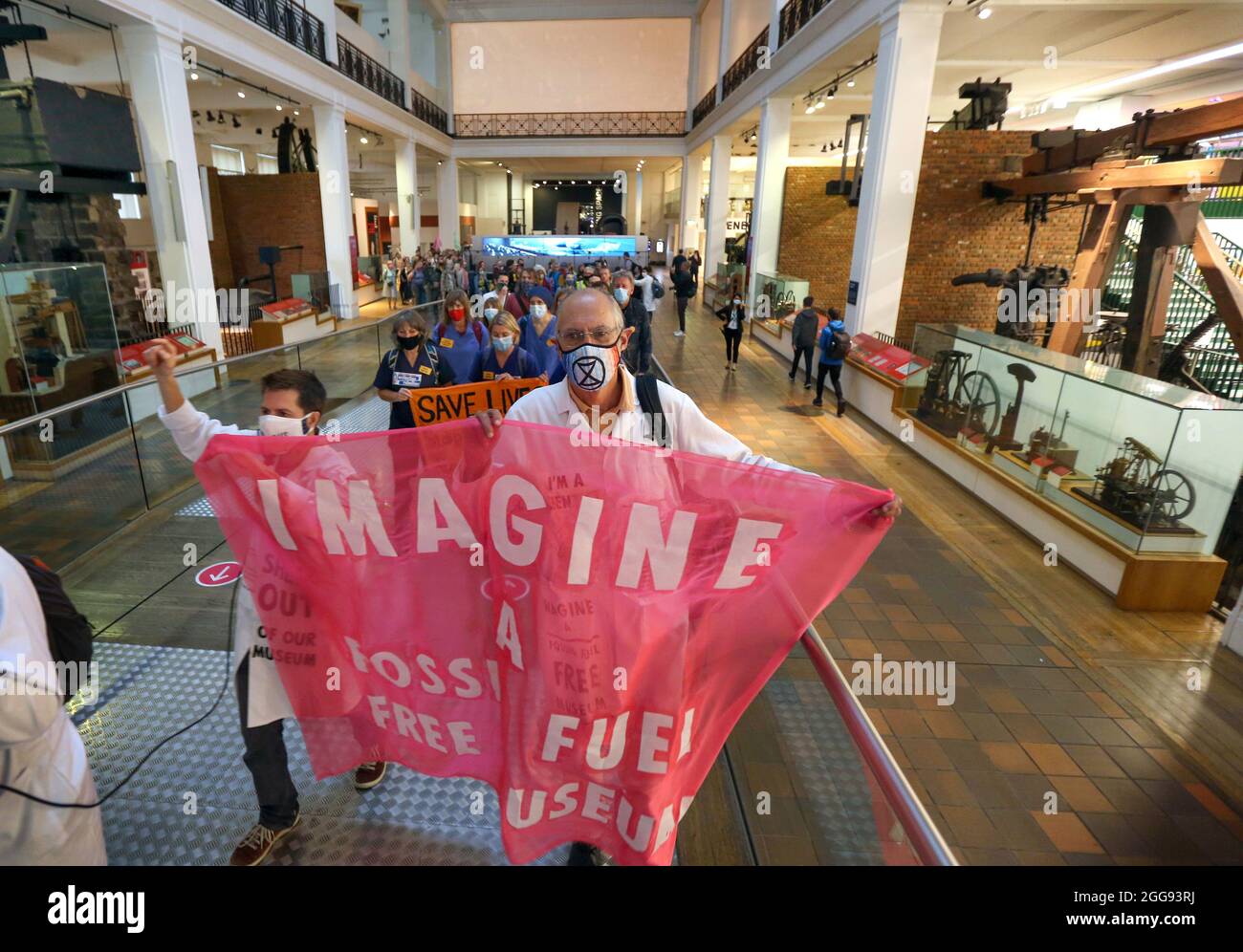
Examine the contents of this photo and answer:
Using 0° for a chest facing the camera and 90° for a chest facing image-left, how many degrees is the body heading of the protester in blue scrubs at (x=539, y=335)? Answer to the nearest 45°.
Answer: approximately 0°

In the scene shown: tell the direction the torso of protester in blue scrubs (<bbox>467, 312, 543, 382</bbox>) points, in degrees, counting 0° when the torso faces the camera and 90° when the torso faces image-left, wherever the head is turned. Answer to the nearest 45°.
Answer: approximately 0°

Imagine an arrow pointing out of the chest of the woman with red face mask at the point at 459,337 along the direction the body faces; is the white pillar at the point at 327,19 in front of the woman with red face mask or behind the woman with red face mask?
behind

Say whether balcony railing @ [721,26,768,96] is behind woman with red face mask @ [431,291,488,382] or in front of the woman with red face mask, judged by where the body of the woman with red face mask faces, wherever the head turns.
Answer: behind

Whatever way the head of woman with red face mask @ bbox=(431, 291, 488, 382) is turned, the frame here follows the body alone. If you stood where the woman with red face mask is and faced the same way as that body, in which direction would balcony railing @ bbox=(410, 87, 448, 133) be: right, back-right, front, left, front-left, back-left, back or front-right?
back
